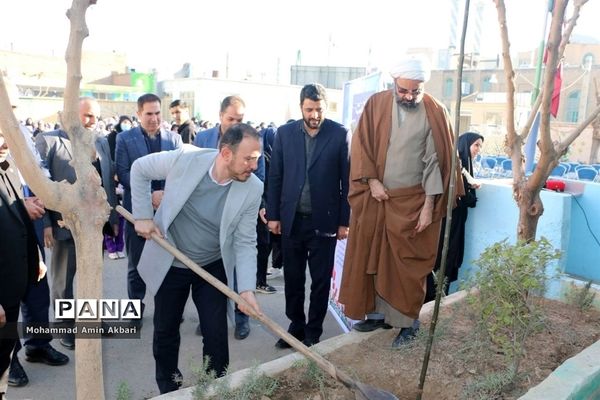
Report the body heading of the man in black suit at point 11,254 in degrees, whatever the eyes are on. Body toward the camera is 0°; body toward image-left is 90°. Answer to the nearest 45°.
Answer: approximately 315°

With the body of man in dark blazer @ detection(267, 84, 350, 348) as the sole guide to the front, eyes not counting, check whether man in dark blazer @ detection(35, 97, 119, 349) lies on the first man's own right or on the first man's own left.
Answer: on the first man's own right

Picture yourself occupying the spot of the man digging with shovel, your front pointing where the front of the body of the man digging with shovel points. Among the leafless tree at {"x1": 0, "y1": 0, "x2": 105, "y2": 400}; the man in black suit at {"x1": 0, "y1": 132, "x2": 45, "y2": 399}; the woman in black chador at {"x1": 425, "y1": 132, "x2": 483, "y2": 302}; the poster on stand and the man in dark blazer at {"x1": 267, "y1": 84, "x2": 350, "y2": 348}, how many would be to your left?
3

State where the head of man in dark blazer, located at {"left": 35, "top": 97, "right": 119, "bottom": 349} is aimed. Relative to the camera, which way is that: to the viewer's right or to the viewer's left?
to the viewer's right

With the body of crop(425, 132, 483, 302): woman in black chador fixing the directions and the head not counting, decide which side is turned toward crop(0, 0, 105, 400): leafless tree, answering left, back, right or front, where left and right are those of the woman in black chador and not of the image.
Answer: right

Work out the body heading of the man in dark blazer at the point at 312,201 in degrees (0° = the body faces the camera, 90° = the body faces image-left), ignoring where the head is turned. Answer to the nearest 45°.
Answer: approximately 0°
